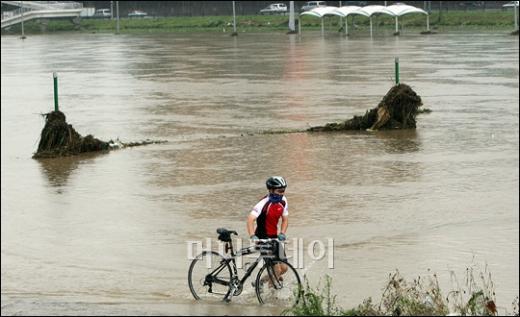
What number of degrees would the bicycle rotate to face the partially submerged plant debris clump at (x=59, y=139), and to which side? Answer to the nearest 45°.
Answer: approximately 90° to its left

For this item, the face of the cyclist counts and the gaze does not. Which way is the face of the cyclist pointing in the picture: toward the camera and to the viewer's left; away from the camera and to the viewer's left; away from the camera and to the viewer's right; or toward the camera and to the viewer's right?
toward the camera and to the viewer's right

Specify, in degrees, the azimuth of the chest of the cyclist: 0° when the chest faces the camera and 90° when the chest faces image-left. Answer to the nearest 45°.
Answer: approximately 315°

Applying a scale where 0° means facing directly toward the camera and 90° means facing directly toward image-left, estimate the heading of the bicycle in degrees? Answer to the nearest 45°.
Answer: approximately 270°

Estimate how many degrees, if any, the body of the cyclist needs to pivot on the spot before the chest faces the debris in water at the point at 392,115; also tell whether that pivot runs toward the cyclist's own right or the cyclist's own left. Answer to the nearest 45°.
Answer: approximately 135° to the cyclist's own left

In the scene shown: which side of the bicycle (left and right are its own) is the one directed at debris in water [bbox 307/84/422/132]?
left
